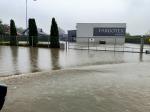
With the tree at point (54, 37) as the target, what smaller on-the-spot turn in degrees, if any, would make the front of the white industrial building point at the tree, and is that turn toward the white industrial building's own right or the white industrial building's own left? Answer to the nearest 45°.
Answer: approximately 45° to the white industrial building's own right

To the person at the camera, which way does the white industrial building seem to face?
facing the viewer

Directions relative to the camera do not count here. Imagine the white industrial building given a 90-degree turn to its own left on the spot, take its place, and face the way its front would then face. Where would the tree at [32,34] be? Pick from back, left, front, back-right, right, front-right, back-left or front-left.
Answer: back-right
